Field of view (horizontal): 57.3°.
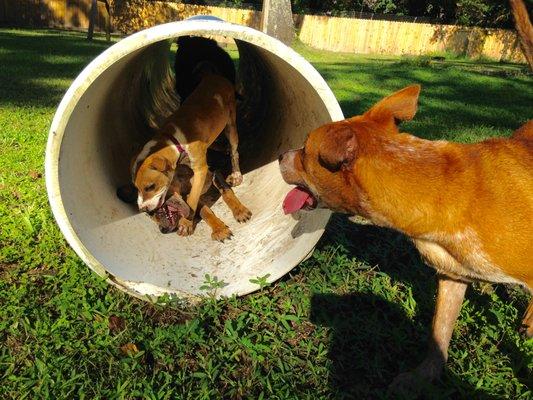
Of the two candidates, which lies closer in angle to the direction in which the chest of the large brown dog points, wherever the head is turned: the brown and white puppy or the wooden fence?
the brown and white puppy

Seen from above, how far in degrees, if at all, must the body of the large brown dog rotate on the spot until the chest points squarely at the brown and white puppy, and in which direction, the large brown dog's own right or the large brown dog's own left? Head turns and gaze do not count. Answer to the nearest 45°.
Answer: approximately 45° to the large brown dog's own right

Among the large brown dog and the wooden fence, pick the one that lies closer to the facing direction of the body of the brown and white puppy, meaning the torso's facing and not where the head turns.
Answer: the large brown dog

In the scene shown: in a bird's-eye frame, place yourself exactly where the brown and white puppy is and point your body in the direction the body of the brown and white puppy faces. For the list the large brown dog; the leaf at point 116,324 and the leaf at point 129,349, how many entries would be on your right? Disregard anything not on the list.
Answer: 0

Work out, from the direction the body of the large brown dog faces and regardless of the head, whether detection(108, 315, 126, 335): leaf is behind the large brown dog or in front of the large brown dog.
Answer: in front

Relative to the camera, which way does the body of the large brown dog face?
to the viewer's left

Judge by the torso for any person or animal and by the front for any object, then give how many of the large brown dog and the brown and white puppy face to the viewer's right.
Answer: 0

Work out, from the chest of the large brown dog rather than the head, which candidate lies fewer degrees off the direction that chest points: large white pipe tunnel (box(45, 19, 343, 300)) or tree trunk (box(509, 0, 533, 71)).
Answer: the large white pipe tunnel

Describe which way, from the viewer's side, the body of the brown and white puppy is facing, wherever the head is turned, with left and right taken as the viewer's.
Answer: facing the viewer and to the left of the viewer

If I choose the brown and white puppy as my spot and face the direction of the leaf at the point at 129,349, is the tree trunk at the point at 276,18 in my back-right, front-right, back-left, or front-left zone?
back-left

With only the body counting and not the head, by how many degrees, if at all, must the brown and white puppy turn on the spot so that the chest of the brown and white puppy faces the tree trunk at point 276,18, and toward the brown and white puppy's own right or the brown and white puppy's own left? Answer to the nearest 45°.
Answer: approximately 180°

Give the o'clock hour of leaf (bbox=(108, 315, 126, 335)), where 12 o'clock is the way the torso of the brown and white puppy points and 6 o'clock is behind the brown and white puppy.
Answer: The leaf is roughly at 11 o'clock from the brown and white puppy.

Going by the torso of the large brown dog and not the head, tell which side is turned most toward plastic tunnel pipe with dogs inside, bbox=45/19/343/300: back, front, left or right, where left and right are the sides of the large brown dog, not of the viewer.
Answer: front

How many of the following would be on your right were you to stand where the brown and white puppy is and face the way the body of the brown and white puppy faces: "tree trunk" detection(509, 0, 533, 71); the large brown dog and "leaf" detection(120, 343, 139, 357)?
0

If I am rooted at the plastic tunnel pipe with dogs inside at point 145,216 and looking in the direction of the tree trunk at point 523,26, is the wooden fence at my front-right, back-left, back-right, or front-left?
front-left

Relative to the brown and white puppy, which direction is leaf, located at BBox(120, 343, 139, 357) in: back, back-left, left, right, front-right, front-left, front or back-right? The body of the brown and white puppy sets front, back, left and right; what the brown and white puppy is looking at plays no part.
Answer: front-left
